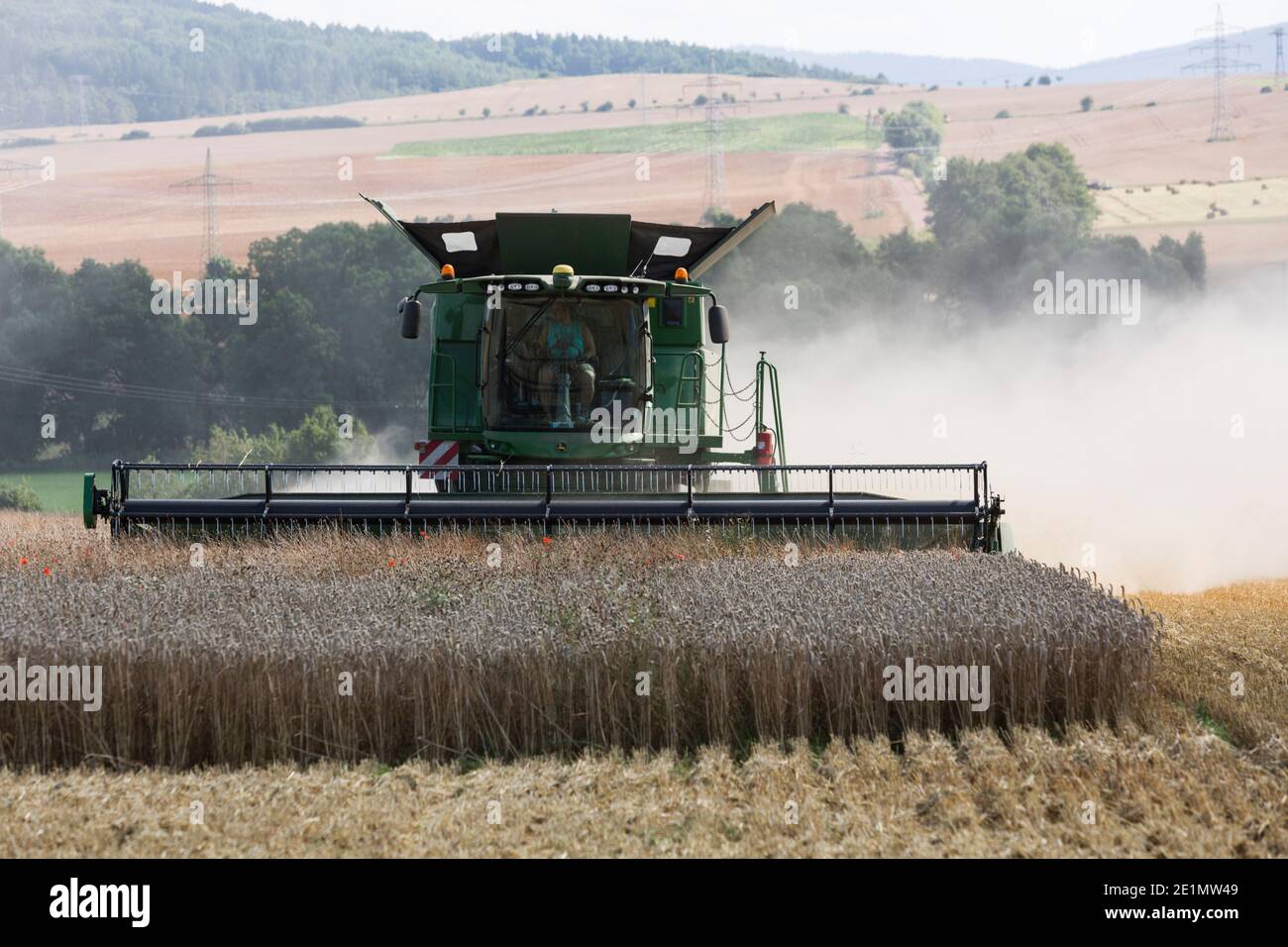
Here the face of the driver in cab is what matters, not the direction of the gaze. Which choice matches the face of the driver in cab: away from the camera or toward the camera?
toward the camera

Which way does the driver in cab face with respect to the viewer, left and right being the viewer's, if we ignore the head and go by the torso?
facing the viewer

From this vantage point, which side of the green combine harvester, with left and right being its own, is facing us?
front

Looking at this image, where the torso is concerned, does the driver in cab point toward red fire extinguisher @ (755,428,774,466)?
no
